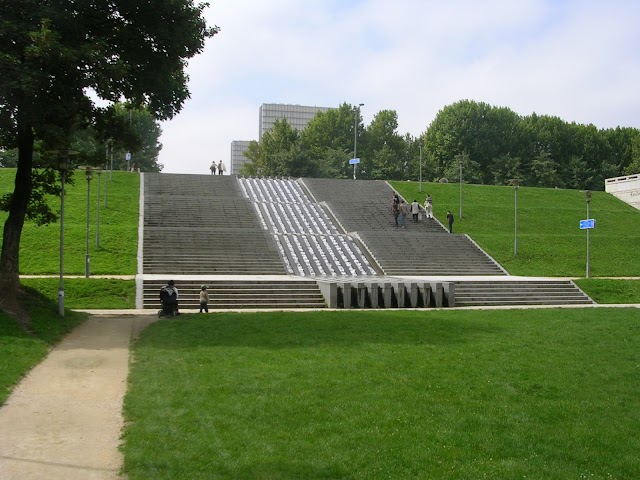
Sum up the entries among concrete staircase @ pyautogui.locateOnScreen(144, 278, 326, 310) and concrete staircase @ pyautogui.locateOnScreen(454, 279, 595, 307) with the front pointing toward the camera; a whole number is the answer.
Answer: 2

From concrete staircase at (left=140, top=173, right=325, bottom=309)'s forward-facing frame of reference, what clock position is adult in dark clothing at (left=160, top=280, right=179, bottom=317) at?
The adult in dark clothing is roughly at 12 o'clock from the concrete staircase.

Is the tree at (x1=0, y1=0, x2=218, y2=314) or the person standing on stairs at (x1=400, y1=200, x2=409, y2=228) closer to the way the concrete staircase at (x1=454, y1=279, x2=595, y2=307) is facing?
the tree

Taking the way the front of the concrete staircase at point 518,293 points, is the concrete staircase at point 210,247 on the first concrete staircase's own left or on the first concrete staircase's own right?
on the first concrete staircase's own right

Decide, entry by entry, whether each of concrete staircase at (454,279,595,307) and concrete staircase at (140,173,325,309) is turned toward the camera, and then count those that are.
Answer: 2

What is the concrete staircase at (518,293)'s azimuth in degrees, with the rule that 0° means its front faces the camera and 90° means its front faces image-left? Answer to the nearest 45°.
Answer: approximately 0°

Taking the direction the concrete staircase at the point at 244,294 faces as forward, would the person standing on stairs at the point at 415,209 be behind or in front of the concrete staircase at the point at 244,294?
behind

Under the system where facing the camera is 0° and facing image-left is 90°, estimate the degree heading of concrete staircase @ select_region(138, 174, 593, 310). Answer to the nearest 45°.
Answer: approximately 0°

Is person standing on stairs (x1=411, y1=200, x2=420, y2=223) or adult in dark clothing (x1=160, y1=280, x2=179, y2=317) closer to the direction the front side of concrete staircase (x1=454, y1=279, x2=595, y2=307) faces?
the adult in dark clothing
